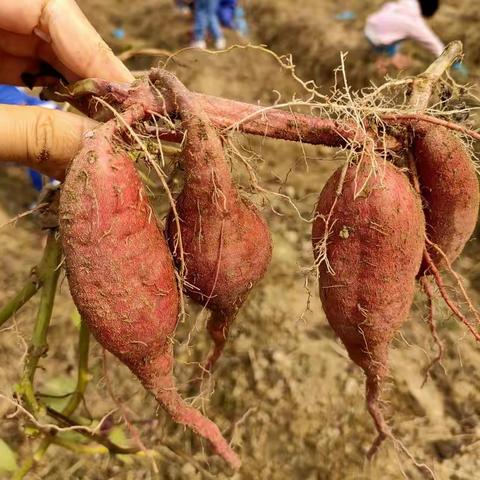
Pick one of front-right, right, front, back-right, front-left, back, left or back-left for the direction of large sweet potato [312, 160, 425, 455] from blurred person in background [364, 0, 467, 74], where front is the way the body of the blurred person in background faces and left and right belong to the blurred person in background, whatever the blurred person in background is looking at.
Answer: right

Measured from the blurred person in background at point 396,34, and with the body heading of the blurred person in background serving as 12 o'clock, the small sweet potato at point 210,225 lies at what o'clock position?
The small sweet potato is roughly at 3 o'clock from the blurred person in background.

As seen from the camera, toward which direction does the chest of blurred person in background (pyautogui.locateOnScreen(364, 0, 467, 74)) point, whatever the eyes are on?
to the viewer's right

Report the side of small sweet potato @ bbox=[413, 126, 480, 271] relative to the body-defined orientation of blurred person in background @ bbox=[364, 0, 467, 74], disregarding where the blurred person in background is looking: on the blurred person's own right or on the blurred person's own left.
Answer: on the blurred person's own right
